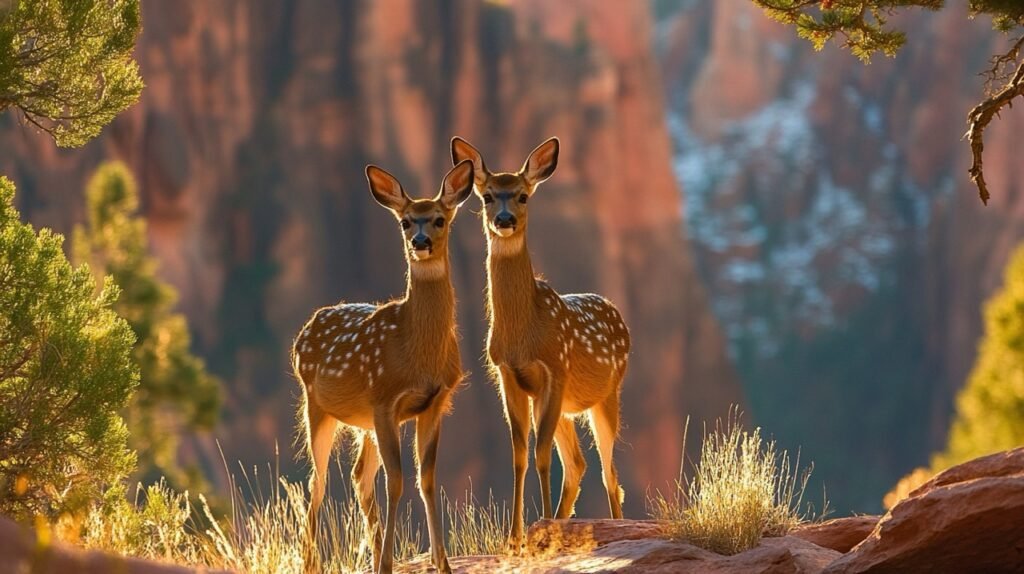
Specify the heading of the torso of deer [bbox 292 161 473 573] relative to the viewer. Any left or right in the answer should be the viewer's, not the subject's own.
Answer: facing the viewer and to the right of the viewer

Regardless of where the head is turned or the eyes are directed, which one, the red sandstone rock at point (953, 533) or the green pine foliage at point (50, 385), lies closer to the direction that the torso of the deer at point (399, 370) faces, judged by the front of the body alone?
the red sandstone rock

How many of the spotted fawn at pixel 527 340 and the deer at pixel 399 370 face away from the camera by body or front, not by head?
0

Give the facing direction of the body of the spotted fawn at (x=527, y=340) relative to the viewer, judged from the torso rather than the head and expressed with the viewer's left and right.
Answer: facing the viewer and to the left of the viewer

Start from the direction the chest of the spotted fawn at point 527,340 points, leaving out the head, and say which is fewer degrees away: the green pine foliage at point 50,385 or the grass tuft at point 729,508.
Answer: the green pine foliage

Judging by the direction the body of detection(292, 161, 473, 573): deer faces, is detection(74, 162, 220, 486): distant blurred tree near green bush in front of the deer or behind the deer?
behind

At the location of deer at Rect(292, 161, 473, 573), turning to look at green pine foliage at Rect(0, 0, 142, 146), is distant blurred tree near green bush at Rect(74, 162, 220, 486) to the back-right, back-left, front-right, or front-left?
front-right

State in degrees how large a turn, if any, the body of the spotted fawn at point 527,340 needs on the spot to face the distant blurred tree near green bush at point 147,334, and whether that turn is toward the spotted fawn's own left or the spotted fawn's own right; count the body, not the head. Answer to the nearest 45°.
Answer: approximately 90° to the spotted fawn's own right

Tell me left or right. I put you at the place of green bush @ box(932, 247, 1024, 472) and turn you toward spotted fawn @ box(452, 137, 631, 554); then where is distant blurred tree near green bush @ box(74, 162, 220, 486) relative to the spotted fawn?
right

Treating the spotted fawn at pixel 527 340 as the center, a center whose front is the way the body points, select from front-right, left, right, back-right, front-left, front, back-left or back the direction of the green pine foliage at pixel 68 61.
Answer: front-right

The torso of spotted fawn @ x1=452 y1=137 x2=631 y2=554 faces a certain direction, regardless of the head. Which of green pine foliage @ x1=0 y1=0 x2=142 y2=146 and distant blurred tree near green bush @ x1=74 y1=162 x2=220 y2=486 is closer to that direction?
the green pine foliage
